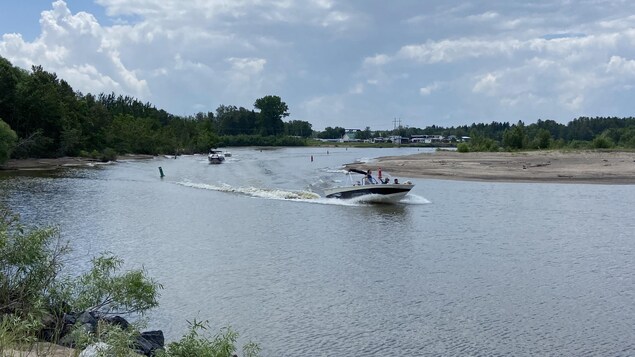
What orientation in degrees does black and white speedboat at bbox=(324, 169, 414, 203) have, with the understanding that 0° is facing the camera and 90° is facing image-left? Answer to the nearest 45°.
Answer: approximately 270°
